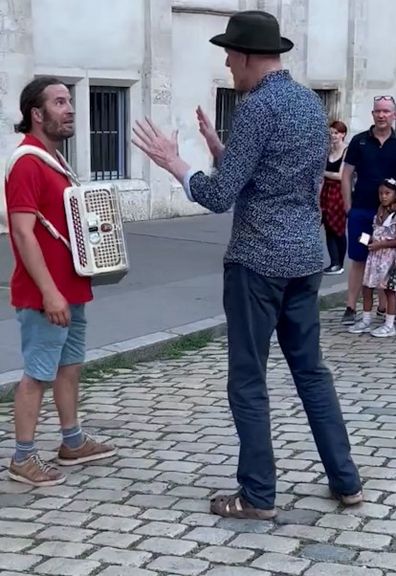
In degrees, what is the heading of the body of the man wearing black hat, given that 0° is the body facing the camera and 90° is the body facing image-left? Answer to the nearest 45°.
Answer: approximately 135°

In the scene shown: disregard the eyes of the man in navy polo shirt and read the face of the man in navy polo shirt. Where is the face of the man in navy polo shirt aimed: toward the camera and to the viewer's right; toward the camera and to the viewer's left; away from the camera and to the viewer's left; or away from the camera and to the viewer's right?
toward the camera and to the viewer's left

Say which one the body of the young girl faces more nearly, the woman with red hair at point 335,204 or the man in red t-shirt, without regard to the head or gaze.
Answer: the man in red t-shirt

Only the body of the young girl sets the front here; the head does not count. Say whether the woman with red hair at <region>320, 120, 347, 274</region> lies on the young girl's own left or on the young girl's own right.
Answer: on the young girl's own right

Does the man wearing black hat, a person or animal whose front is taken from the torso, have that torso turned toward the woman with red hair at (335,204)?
no

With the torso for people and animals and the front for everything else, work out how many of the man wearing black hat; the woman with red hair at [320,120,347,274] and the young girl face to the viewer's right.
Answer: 0

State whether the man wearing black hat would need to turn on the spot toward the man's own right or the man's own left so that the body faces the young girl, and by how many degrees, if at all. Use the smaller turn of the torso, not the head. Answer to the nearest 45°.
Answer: approximately 45° to the man's own right

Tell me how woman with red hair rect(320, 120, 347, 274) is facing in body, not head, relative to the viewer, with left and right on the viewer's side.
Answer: facing the viewer and to the left of the viewer

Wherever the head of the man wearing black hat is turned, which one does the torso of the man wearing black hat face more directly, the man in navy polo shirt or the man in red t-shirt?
the man in red t-shirt

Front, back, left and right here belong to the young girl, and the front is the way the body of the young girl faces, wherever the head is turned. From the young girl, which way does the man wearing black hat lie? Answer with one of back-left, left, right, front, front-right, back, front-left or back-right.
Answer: front-left

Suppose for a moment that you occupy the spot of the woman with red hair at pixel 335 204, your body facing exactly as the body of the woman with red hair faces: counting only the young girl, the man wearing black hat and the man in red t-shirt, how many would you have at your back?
0

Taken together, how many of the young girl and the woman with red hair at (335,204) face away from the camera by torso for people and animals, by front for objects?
0

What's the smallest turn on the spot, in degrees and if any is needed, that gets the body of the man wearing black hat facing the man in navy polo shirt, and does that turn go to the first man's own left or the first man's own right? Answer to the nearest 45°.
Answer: approximately 45° to the first man's own right

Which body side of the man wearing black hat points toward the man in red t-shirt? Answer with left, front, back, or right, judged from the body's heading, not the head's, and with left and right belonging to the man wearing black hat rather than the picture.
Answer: front

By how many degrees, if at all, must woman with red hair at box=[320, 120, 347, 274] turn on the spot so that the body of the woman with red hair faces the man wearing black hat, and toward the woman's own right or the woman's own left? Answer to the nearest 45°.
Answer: approximately 45° to the woman's own left

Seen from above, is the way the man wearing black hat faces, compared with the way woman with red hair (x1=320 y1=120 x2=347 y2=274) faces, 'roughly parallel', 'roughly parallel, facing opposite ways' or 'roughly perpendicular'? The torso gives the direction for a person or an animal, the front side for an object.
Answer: roughly perpendicular

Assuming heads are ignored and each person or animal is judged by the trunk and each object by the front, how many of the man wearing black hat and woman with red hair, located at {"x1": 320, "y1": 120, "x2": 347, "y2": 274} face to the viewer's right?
0
